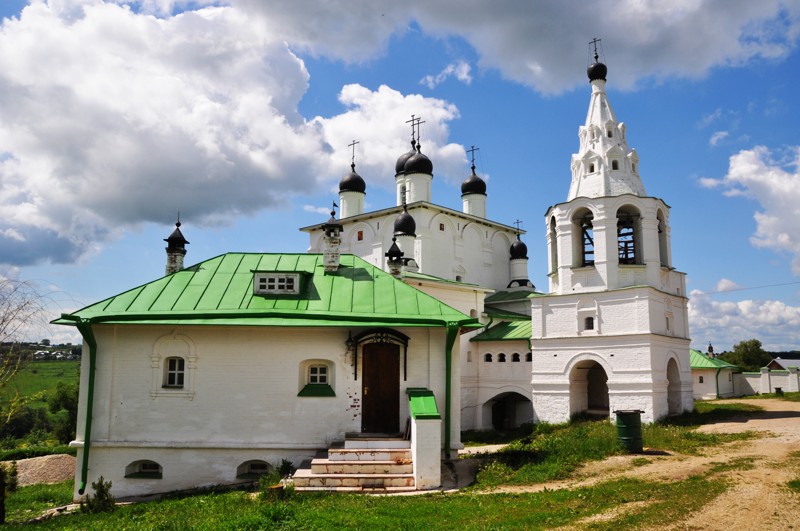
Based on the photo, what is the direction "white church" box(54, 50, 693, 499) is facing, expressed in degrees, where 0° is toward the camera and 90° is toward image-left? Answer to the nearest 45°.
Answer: approximately 0°

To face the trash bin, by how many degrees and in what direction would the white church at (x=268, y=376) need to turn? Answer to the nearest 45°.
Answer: approximately 90° to its left

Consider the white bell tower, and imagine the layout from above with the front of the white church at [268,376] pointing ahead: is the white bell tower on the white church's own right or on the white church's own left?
on the white church's own left

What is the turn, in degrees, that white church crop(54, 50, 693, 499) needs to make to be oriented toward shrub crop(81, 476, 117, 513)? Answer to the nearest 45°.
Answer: approximately 45° to its right
